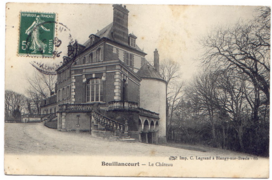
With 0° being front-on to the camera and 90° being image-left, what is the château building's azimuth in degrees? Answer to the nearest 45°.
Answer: approximately 45°
